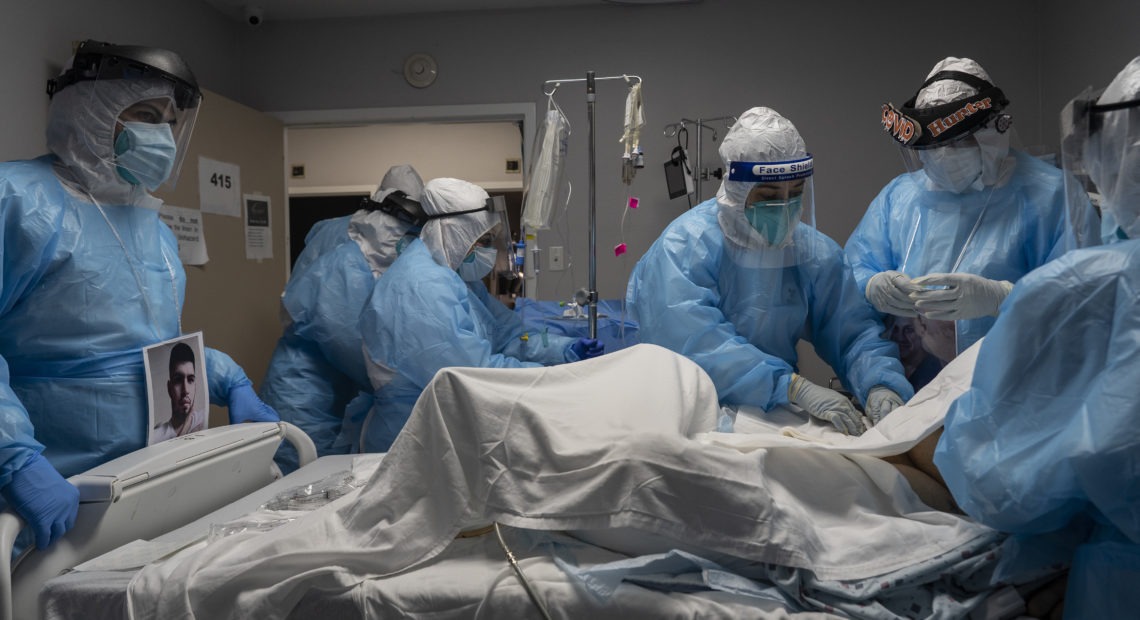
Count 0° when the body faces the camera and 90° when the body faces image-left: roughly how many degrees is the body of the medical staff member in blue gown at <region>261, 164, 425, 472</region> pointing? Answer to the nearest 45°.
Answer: approximately 270°

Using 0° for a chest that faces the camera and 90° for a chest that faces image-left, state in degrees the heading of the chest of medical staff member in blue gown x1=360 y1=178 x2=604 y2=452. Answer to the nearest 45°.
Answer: approximately 270°

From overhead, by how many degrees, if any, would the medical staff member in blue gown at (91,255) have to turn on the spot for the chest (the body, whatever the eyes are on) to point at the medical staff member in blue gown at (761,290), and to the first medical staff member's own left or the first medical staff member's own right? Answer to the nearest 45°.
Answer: approximately 45° to the first medical staff member's own left

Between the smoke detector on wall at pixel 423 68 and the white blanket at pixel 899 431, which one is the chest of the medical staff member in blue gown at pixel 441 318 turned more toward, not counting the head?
the white blanket

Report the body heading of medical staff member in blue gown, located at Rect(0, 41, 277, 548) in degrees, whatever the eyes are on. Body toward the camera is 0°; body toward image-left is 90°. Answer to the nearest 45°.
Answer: approximately 315°

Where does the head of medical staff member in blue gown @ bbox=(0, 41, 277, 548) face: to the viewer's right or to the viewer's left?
to the viewer's right

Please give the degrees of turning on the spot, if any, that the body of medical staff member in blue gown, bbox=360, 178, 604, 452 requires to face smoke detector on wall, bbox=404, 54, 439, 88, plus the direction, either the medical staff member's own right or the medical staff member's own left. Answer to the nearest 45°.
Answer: approximately 90° to the medical staff member's own left
